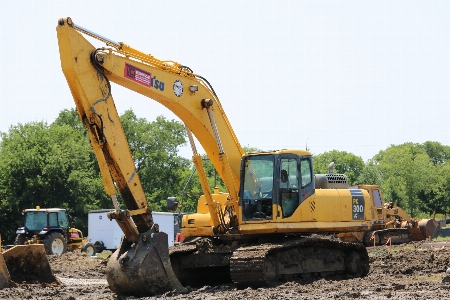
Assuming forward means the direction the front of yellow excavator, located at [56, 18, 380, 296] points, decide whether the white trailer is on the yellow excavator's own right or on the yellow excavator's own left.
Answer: on the yellow excavator's own right

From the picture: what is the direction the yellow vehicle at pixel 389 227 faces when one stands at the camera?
facing to the right of the viewer

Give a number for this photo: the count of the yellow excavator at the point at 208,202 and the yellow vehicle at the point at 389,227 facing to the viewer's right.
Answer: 1

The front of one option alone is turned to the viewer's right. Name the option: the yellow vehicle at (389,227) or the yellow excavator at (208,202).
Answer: the yellow vehicle

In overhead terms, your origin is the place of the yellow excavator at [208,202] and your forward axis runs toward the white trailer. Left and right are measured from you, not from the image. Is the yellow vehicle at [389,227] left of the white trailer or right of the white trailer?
right

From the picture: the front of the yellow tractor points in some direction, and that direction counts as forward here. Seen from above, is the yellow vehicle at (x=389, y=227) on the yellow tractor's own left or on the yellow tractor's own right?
on the yellow tractor's own right

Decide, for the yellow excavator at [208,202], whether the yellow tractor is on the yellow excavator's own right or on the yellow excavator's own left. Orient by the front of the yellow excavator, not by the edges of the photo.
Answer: on the yellow excavator's own right

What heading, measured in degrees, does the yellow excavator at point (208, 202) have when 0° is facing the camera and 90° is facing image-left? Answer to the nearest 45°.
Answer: approximately 45°
